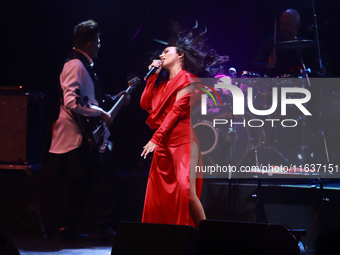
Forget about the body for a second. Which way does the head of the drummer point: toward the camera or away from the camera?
toward the camera

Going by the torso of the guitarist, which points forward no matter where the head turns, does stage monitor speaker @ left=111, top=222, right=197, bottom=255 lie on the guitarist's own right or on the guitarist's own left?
on the guitarist's own right

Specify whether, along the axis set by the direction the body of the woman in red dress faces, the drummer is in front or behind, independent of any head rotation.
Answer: behind

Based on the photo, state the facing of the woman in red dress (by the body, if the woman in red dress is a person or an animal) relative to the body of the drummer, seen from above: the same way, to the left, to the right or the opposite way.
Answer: to the right

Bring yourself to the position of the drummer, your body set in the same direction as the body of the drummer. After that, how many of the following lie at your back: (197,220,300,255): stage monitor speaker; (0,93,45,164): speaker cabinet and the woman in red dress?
0

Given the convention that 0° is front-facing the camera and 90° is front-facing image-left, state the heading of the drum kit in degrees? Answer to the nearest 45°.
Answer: approximately 45°

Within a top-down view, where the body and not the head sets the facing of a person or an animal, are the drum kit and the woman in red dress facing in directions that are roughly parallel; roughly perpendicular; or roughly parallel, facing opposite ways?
roughly parallel

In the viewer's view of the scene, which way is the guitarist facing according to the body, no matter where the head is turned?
to the viewer's right

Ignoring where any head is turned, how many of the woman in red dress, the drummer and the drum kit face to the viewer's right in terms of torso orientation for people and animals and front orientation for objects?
0

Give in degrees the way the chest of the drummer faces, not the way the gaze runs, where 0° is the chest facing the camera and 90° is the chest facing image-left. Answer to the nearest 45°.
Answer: approximately 45°

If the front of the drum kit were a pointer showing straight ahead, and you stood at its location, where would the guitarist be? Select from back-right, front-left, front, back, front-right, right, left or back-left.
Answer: front

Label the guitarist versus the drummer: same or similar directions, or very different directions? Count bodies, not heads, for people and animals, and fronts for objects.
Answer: very different directions

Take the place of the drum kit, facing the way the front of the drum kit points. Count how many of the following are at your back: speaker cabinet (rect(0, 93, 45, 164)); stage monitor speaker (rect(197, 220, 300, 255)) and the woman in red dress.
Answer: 0

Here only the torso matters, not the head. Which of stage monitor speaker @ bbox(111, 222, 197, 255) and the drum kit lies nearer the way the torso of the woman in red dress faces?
the stage monitor speaker
